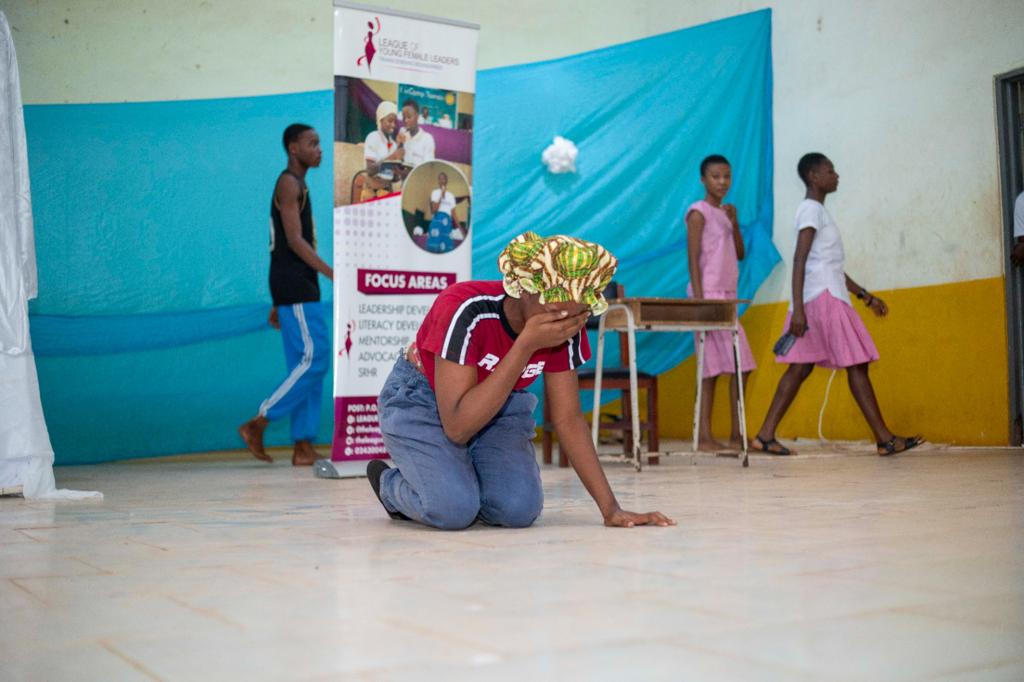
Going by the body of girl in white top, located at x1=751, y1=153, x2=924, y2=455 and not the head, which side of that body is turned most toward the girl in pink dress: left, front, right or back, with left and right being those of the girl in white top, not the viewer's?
back

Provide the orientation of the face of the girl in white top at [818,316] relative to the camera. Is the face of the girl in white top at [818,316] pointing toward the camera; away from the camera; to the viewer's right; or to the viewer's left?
to the viewer's right

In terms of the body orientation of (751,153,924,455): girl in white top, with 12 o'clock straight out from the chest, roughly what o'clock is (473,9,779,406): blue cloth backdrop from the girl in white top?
The blue cloth backdrop is roughly at 7 o'clock from the girl in white top.

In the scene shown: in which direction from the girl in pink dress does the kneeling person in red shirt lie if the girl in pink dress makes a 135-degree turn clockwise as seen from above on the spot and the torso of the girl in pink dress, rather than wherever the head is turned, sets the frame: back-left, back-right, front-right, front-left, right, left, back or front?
left

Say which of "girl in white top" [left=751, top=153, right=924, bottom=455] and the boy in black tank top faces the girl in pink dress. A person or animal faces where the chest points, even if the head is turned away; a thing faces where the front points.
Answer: the boy in black tank top

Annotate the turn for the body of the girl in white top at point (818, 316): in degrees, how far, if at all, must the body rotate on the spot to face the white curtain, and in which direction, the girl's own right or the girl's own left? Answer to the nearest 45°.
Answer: approximately 135° to the girl's own right

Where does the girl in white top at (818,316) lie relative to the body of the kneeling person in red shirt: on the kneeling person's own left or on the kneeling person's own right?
on the kneeling person's own left

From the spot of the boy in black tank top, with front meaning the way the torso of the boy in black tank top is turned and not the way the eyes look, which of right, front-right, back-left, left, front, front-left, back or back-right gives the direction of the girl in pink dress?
front

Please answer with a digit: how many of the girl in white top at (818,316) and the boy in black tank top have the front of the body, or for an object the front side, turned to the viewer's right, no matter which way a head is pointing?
2

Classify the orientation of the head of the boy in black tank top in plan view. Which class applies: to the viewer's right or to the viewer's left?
to the viewer's right

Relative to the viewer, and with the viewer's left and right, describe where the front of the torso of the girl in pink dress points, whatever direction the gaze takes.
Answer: facing the viewer and to the right of the viewer

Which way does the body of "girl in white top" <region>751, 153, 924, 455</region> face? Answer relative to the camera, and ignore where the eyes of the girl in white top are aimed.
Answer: to the viewer's right

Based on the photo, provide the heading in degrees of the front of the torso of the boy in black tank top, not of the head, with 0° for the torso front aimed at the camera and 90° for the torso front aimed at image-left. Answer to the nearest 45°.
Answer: approximately 270°
